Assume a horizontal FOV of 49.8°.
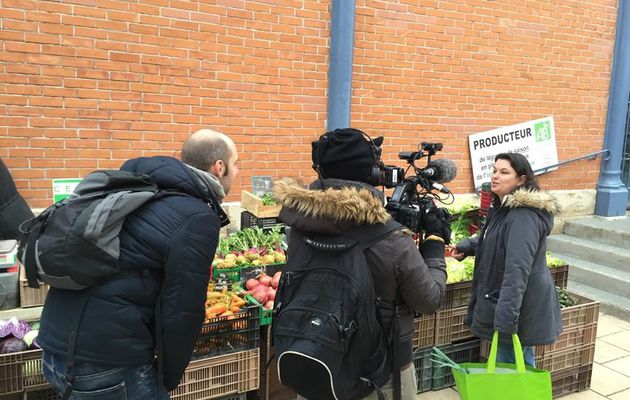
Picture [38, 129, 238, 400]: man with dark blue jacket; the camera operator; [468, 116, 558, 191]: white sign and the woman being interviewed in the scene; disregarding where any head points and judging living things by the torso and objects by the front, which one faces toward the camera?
the white sign

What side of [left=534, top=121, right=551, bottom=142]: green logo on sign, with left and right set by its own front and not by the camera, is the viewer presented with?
front

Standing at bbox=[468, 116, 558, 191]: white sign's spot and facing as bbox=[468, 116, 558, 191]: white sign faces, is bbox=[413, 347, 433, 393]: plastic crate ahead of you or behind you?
ahead

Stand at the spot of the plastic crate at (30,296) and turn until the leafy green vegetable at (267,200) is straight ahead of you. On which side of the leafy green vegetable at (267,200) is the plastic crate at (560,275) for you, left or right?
right

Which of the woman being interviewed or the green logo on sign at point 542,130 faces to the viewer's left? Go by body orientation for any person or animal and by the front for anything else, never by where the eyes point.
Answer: the woman being interviewed

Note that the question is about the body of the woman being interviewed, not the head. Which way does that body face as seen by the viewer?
to the viewer's left

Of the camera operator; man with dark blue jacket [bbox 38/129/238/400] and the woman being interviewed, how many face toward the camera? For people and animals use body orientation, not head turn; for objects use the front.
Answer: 0

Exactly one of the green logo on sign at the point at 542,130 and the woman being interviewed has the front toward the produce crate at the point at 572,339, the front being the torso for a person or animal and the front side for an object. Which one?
the green logo on sign

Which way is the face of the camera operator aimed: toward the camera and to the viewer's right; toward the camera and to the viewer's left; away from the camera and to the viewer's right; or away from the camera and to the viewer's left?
away from the camera and to the viewer's right

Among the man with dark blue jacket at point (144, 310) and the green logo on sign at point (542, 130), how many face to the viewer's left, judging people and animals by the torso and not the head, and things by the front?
0

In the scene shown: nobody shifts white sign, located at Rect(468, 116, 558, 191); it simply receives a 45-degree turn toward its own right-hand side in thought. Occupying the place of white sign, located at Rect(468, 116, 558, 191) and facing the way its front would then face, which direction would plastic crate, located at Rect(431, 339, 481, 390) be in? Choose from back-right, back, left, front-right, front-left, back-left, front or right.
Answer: front-left

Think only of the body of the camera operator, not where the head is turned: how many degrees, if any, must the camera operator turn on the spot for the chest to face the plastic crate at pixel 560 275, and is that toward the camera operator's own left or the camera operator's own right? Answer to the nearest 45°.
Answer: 0° — they already face it

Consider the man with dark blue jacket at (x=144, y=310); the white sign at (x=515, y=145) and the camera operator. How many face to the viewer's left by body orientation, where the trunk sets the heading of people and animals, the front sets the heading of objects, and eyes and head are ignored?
0

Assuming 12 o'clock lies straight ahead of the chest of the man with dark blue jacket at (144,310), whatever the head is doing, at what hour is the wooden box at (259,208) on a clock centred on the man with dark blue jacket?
The wooden box is roughly at 11 o'clock from the man with dark blue jacket.

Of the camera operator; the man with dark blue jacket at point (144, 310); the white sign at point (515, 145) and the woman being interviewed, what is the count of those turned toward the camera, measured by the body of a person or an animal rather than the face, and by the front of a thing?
1

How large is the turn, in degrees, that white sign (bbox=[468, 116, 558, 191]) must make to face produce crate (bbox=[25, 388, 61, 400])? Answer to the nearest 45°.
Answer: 0° — it already faces it

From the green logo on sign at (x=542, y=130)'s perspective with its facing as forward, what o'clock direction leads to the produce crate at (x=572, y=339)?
The produce crate is roughly at 12 o'clock from the green logo on sign.

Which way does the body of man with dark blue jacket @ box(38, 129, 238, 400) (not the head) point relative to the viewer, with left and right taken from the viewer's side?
facing away from the viewer and to the right of the viewer
